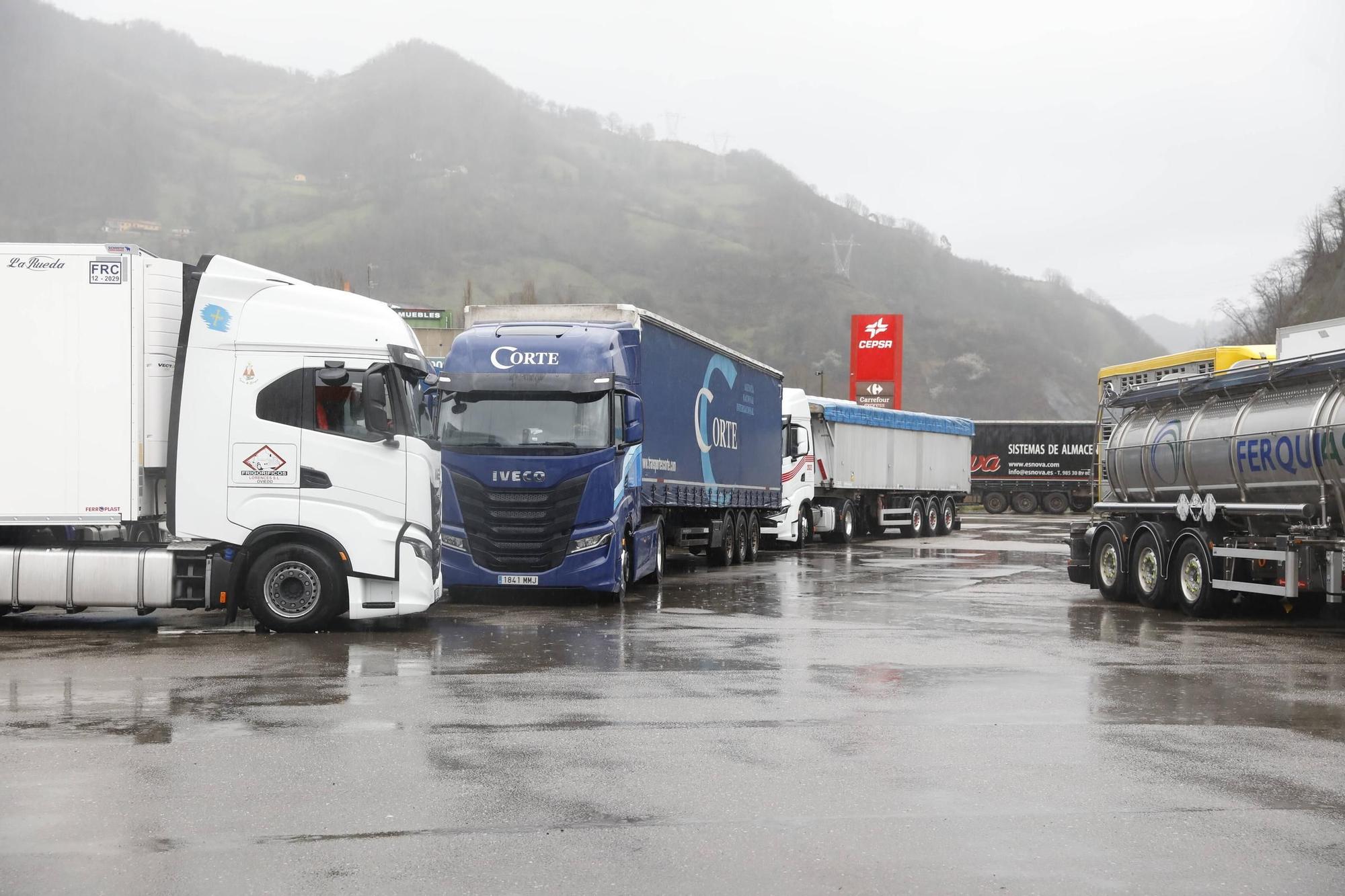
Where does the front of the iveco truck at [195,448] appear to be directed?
to the viewer's right

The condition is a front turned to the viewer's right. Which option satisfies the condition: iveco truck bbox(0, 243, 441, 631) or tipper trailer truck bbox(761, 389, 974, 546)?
the iveco truck

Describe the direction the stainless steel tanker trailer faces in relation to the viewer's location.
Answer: facing the viewer and to the right of the viewer

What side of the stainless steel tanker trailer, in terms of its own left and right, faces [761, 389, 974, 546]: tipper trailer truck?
back

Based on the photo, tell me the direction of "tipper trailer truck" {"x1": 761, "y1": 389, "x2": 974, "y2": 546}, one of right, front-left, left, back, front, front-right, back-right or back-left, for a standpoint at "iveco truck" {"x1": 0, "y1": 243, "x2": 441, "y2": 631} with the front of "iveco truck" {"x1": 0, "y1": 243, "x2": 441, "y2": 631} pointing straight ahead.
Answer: front-left

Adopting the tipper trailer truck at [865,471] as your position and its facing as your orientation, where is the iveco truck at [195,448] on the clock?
The iveco truck is roughly at 11 o'clock from the tipper trailer truck.

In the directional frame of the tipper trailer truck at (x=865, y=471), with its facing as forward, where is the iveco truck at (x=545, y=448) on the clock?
The iveco truck is roughly at 11 o'clock from the tipper trailer truck.

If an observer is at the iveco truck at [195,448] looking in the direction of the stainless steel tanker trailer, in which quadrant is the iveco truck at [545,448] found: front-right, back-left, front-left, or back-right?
front-left

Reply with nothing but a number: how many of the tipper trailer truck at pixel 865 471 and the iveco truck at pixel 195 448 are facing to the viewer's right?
1

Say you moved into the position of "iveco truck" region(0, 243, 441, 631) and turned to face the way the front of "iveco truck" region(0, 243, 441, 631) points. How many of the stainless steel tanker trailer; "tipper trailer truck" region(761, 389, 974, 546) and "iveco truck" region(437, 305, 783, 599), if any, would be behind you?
0

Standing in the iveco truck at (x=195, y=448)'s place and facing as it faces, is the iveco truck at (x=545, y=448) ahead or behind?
ahead
